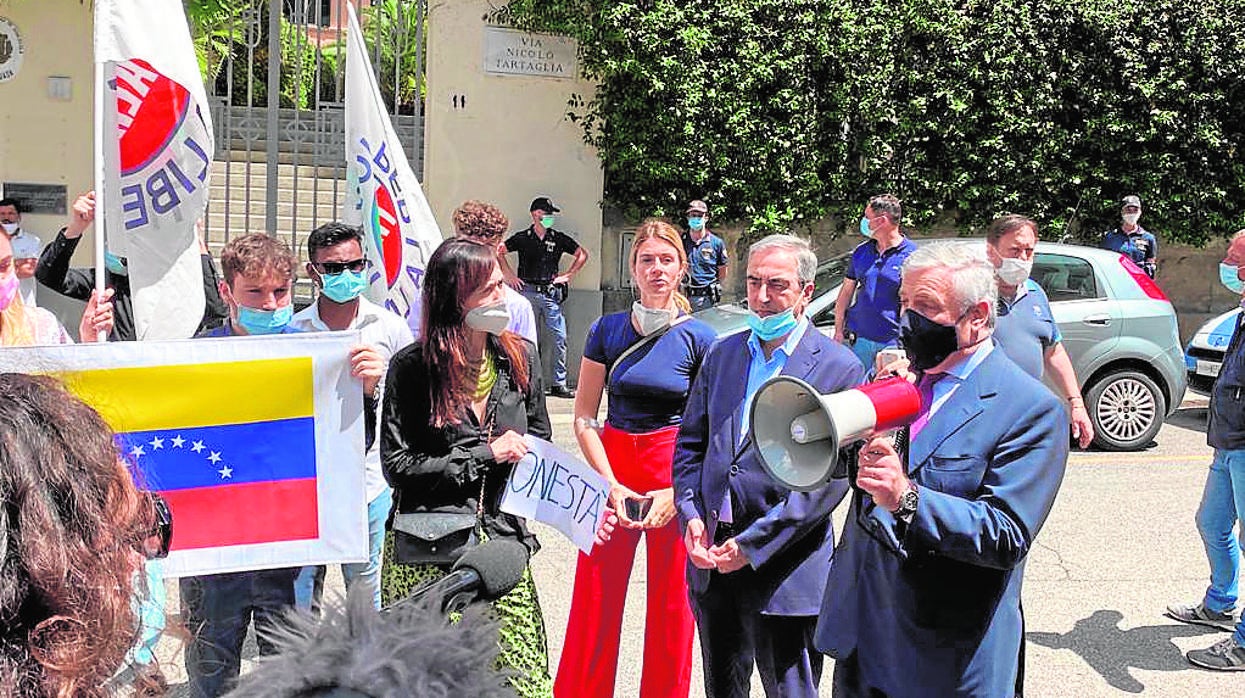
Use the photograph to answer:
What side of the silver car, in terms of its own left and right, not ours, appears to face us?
left

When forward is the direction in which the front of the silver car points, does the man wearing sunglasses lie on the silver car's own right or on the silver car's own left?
on the silver car's own left

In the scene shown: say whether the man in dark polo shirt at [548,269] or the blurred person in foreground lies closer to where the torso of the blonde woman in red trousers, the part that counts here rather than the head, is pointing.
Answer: the blurred person in foreground

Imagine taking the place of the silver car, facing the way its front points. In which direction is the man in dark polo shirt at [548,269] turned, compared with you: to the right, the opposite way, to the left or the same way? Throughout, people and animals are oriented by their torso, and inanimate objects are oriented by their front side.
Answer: to the left

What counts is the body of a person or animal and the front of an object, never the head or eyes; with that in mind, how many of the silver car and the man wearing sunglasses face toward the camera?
1

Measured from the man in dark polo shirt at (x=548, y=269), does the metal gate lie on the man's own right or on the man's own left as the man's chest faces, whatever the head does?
on the man's own right

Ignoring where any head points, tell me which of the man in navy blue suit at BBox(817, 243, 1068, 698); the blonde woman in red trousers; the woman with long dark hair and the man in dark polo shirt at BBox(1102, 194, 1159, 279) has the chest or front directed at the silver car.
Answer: the man in dark polo shirt

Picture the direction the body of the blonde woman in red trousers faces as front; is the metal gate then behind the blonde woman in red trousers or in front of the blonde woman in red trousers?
behind

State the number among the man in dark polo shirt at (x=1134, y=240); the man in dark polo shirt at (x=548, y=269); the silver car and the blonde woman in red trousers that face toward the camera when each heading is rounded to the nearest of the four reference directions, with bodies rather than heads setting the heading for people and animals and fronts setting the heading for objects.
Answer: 3

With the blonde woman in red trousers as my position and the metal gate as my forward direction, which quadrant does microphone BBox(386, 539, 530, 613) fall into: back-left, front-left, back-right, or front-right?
back-left

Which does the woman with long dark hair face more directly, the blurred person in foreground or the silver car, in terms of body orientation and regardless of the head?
the blurred person in foreground

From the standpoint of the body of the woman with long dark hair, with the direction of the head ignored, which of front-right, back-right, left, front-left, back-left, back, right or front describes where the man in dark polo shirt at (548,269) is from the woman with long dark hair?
back-left

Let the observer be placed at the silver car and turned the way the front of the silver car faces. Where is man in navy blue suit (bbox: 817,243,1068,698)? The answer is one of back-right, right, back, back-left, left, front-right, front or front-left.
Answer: left
